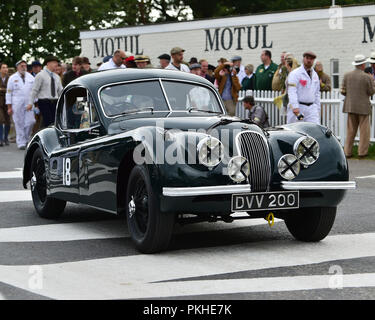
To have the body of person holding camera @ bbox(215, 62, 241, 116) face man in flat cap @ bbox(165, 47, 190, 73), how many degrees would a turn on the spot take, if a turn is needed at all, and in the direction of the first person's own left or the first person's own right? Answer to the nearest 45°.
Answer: approximately 45° to the first person's own right

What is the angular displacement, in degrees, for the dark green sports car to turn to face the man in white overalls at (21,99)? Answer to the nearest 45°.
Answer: approximately 135° to its left

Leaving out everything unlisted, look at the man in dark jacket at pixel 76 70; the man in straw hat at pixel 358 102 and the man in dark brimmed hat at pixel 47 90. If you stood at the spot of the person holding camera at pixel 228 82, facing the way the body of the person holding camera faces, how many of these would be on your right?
2

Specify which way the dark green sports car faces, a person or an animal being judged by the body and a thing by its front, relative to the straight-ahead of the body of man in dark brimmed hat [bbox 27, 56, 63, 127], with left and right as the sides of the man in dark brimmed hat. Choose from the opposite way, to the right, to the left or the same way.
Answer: the same way

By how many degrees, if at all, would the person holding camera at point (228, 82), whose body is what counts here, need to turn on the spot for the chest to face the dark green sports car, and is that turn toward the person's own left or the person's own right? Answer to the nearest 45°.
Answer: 0° — they already face it

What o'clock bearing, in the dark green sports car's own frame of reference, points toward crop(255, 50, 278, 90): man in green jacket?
The man in green jacket is roughly at 8 o'clock from the dark green sports car.

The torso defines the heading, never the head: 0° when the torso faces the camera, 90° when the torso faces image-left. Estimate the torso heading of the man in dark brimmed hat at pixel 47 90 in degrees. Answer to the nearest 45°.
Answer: approximately 315°

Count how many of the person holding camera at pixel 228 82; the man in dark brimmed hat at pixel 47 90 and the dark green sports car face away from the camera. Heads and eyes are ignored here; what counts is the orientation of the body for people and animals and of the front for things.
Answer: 0

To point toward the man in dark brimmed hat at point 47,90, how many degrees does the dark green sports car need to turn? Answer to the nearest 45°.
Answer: approximately 135° to its left

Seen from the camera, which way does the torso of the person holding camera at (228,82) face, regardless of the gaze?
toward the camera

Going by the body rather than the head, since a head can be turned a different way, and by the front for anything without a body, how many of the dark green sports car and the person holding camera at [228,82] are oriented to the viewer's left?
0

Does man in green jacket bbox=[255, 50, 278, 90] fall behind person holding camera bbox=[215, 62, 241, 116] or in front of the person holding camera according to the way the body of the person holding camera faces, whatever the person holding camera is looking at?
behind
